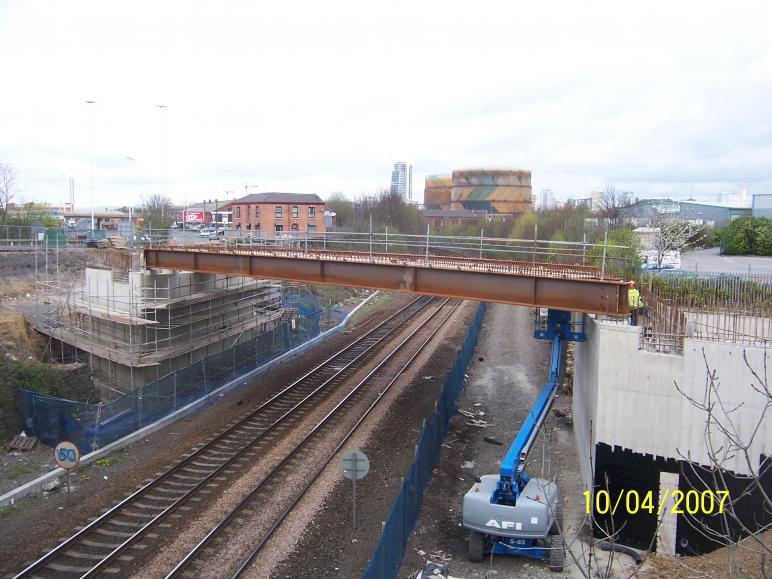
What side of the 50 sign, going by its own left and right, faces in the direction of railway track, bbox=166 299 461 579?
left

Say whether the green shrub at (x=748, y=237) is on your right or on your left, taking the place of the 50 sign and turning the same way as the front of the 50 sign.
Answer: on your left

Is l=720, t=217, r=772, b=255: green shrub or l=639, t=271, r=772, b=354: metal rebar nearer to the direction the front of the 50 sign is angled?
the metal rebar

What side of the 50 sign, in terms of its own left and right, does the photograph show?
front

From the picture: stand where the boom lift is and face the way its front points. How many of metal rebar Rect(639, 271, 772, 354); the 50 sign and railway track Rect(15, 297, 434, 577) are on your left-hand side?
2

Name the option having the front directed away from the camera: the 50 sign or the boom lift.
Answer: the boom lift

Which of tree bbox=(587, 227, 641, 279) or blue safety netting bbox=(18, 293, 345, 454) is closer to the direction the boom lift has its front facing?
the tree

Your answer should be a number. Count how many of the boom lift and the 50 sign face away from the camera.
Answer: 1

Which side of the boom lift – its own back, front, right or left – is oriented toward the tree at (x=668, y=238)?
front

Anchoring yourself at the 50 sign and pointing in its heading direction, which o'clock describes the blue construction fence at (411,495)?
The blue construction fence is roughly at 10 o'clock from the 50 sign.

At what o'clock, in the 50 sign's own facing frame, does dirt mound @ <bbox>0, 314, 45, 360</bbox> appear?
The dirt mound is roughly at 6 o'clock from the 50 sign.

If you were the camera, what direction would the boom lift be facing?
facing away from the viewer

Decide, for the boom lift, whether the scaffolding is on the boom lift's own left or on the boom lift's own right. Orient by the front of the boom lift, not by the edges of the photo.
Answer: on the boom lift's own left
